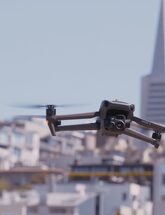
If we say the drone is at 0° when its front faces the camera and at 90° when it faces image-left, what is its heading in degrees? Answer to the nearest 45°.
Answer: approximately 0°
